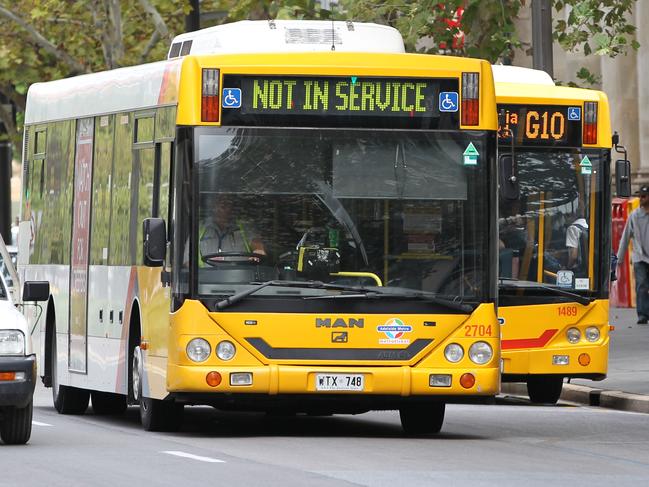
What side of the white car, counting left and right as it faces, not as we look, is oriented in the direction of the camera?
front

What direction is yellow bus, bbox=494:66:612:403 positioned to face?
toward the camera

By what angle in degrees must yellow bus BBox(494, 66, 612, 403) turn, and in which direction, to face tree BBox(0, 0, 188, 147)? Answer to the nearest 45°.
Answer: approximately 135° to its right

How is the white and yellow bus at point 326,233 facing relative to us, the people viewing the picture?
facing the viewer

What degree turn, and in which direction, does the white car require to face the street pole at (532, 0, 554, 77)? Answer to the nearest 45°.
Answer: approximately 135° to its left

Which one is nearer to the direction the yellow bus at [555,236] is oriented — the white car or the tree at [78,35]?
the white car

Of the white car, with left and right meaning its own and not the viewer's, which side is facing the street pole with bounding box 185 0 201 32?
back
